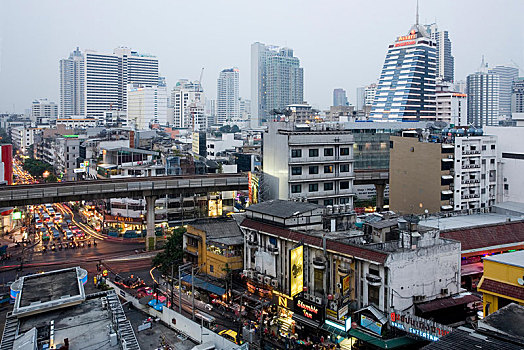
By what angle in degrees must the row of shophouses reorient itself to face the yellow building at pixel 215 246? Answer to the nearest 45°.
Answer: approximately 90° to its right

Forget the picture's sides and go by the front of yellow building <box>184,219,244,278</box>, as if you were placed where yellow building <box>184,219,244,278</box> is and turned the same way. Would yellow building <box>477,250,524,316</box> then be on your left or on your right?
on your left

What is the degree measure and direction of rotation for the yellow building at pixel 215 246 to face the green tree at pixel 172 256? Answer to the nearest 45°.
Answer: approximately 90° to its right

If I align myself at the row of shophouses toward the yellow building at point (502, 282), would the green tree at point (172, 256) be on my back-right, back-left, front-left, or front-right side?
back-left

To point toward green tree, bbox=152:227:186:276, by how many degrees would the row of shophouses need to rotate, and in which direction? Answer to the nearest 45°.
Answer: approximately 90° to its right

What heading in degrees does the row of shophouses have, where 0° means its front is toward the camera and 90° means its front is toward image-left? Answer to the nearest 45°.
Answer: approximately 45°

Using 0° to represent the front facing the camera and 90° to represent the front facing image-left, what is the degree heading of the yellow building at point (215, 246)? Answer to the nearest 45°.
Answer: approximately 45°

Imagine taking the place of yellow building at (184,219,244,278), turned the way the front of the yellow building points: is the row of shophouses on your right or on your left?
on your left
